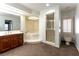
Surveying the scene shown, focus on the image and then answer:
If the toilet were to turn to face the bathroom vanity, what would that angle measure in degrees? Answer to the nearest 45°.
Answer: approximately 45° to its right

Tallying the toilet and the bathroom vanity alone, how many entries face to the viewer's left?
0

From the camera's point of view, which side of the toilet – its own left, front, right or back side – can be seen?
front

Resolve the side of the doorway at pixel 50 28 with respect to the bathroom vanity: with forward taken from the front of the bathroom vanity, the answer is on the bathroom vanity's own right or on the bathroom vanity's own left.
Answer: on the bathroom vanity's own left

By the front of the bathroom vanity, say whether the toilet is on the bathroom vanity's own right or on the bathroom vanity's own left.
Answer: on the bathroom vanity's own left

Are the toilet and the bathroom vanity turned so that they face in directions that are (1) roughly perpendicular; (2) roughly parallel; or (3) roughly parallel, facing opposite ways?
roughly perpendicular

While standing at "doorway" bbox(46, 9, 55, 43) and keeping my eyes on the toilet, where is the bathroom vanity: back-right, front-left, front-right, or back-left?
back-right

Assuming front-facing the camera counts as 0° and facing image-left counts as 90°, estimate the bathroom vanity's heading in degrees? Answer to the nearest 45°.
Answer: approximately 315°

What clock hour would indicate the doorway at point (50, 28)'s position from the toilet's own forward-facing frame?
The doorway is roughly at 2 o'clock from the toilet.
